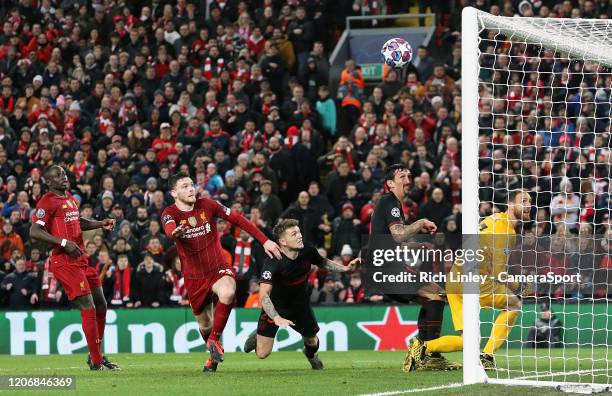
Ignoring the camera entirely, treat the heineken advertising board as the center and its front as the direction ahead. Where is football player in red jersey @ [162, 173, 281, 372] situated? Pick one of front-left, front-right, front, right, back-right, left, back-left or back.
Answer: front

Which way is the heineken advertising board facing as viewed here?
toward the camera

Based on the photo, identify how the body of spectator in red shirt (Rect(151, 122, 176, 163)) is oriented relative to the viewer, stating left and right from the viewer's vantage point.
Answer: facing the viewer

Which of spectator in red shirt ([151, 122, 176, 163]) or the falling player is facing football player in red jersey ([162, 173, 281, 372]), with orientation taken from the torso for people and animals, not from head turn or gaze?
the spectator in red shirt

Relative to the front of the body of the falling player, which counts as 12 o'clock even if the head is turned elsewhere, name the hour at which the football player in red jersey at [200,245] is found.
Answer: The football player in red jersey is roughly at 4 o'clock from the falling player.

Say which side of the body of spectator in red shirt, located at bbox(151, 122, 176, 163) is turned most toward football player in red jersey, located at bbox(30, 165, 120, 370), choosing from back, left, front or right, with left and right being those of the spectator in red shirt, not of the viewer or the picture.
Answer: front

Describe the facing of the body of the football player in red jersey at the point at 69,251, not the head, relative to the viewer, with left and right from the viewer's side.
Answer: facing the viewer and to the right of the viewer
